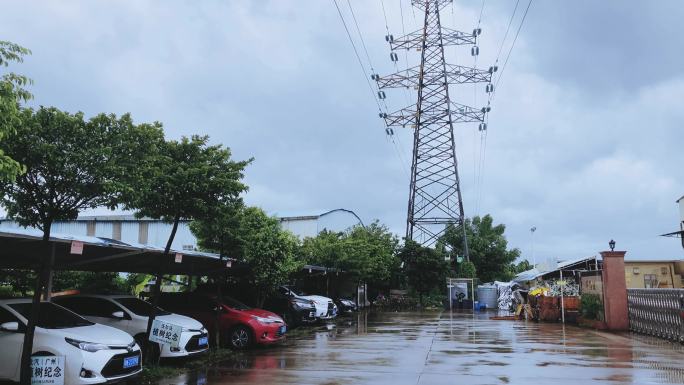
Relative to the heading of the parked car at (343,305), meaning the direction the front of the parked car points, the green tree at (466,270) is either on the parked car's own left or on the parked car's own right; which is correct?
on the parked car's own left

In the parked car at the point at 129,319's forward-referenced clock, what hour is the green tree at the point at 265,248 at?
The green tree is roughly at 9 o'clock from the parked car.

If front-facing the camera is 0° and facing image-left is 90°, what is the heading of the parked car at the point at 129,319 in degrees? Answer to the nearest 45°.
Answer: approximately 315°

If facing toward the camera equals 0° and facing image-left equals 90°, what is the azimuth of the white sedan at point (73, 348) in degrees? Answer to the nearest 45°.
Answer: approximately 315°

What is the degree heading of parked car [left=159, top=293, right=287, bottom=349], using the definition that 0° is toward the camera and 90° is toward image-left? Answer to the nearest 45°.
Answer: approximately 315°

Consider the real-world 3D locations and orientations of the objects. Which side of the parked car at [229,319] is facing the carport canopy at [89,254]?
right

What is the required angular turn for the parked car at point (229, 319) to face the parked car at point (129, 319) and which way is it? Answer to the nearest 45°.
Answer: approximately 90° to its right

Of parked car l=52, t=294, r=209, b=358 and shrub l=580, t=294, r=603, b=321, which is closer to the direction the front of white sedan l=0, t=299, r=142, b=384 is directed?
the shrub

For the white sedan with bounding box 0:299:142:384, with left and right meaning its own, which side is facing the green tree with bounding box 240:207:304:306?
left

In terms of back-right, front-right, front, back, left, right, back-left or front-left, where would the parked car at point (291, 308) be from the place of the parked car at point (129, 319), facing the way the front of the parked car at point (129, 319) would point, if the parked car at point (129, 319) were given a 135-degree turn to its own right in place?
back-right

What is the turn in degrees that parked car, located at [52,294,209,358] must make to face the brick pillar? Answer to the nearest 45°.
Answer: approximately 45° to its left
